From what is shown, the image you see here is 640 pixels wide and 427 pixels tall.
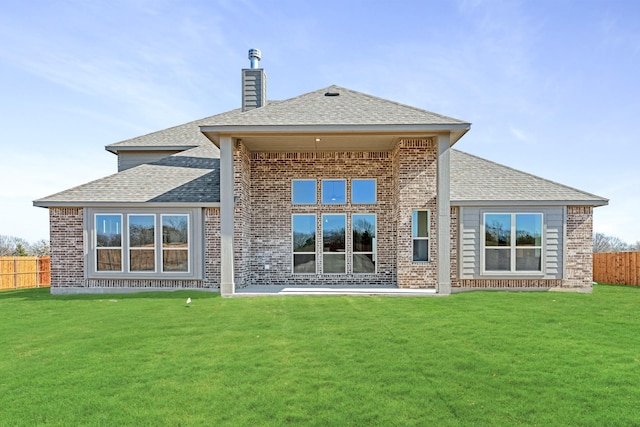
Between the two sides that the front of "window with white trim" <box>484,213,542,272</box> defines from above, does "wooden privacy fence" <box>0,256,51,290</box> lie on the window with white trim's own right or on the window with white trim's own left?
on the window with white trim's own right

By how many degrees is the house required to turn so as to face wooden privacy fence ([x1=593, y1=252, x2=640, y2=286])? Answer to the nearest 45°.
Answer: approximately 45° to its right

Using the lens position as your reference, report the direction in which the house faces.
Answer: facing away from the viewer

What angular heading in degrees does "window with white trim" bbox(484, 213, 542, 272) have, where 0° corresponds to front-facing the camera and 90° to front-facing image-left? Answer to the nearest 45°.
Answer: approximately 0°
